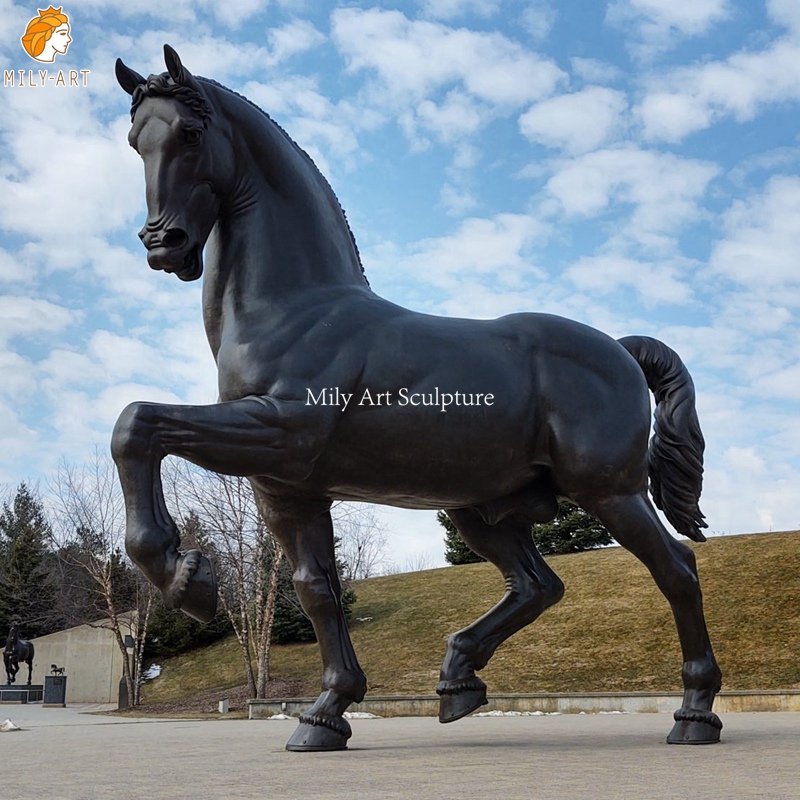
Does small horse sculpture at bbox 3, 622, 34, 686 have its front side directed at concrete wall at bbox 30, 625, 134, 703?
no

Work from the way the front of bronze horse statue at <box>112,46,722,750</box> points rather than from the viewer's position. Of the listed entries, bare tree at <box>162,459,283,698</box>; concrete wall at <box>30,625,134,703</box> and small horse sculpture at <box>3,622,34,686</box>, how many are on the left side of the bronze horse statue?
0

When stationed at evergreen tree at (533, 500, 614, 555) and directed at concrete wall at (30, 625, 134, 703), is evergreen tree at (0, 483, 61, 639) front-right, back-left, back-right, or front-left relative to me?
front-right

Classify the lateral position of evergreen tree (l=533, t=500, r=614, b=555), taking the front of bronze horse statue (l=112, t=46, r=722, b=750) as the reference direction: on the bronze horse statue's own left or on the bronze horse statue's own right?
on the bronze horse statue's own right

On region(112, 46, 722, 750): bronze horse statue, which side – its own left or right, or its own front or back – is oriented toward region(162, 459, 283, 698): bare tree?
right

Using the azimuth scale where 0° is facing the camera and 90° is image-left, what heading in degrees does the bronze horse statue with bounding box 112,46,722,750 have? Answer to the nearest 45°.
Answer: approximately 90°

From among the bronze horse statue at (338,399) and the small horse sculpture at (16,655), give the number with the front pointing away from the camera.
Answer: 0

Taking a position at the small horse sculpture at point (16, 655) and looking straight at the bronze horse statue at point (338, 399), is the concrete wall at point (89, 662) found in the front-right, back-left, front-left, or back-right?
front-left

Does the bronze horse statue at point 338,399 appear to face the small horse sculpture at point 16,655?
no

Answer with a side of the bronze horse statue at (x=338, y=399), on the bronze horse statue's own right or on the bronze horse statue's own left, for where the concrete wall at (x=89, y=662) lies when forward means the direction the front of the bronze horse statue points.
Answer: on the bronze horse statue's own right

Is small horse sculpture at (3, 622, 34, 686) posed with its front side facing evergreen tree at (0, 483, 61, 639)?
no

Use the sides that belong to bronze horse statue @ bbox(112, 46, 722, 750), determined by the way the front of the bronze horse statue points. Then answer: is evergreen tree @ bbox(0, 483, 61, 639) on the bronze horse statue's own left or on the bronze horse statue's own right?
on the bronze horse statue's own right
